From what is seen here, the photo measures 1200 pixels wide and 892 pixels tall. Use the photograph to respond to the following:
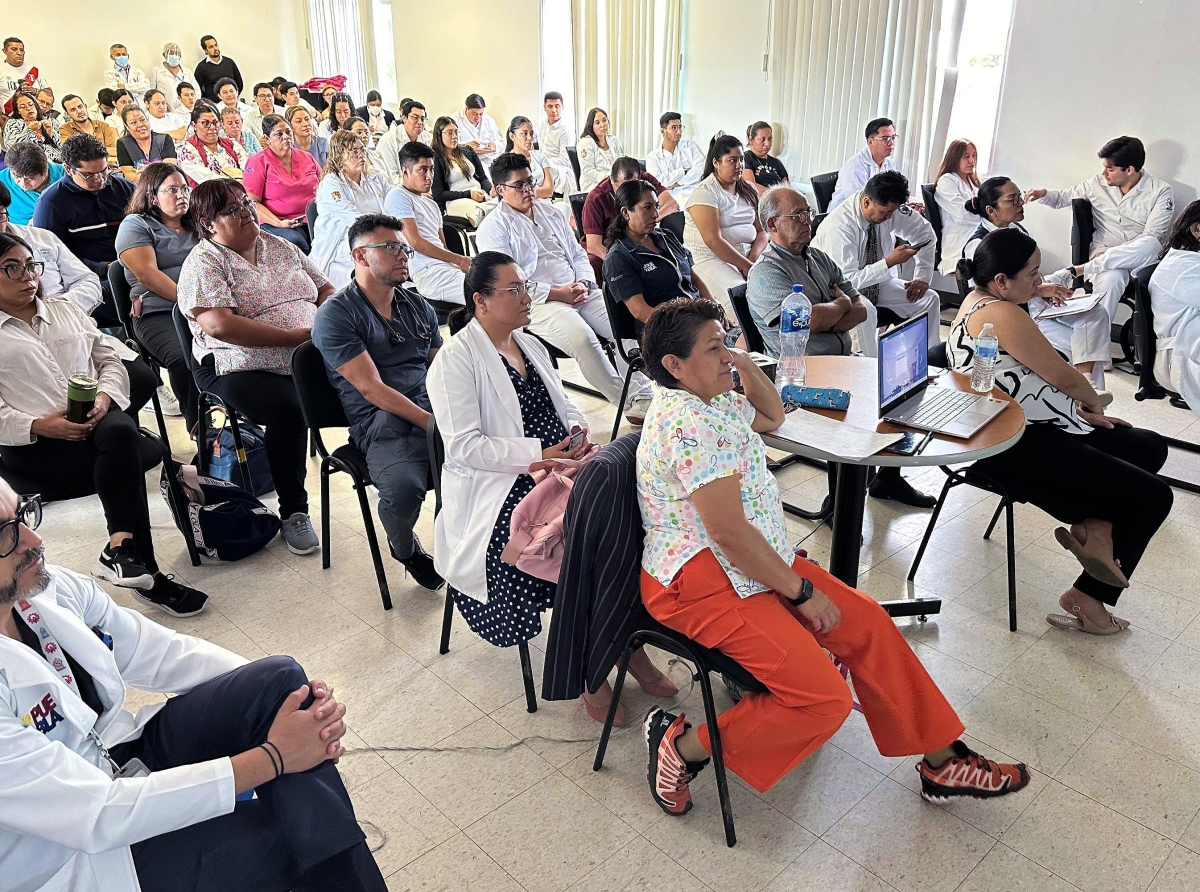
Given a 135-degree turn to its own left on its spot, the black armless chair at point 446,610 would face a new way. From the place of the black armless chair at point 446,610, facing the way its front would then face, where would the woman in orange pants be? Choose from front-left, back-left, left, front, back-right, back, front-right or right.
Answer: back-right

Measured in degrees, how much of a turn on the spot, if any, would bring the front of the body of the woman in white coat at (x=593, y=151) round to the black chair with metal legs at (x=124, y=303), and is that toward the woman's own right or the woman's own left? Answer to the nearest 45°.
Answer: approximately 45° to the woman's own right

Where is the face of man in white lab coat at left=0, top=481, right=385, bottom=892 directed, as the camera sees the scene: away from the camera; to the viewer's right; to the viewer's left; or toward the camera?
to the viewer's right

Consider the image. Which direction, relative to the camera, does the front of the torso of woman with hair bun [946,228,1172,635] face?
to the viewer's right

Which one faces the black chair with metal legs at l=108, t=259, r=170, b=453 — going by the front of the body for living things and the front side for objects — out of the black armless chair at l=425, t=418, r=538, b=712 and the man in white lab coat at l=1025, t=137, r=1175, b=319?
the man in white lab coat

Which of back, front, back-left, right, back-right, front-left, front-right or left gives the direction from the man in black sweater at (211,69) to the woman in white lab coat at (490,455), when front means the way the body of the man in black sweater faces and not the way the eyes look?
front-right

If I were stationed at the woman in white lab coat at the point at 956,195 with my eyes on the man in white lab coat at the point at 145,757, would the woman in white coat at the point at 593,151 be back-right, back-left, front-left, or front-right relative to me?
back-right

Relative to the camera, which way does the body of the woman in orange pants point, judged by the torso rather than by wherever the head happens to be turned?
to the viewer's right

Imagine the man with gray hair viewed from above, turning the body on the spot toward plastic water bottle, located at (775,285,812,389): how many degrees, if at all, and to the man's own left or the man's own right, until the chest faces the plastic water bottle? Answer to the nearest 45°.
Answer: approximately 45° to the man's own right

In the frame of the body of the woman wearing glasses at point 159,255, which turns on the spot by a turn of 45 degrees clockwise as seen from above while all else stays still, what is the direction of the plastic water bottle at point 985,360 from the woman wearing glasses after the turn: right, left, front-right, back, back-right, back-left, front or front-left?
front-left

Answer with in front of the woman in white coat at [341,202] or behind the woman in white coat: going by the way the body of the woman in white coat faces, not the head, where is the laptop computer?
in front

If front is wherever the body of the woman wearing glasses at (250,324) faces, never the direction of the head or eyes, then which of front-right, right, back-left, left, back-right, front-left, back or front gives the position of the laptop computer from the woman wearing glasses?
front
